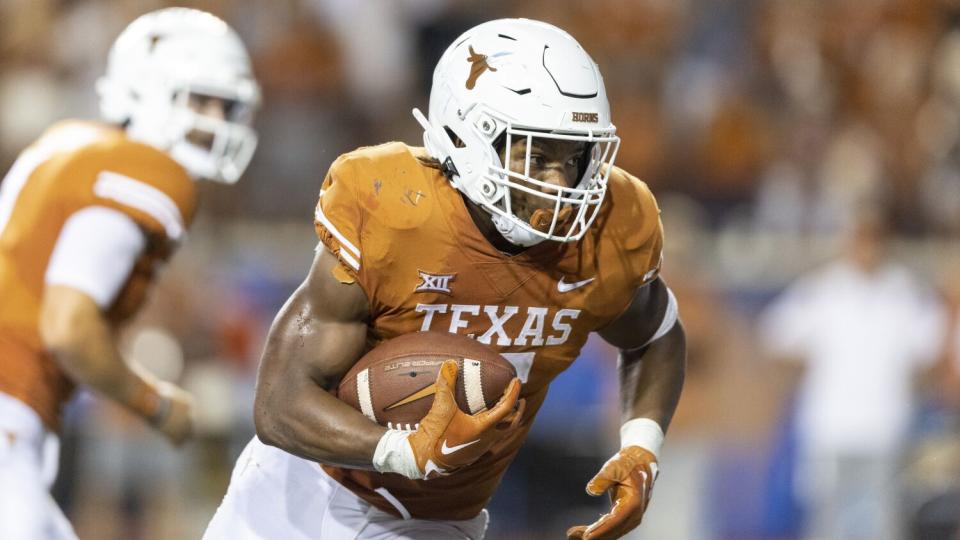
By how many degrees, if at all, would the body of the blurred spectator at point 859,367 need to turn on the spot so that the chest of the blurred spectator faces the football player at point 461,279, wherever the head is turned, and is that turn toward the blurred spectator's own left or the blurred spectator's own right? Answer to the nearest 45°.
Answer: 0° — they already face them

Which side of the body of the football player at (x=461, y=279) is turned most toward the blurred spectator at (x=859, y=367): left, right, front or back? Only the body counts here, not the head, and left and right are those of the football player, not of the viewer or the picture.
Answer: back

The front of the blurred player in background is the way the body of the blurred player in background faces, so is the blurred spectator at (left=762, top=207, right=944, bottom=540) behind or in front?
in front

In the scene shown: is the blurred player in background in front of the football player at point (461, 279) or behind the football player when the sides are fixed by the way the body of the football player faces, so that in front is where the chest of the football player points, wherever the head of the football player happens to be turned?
behind

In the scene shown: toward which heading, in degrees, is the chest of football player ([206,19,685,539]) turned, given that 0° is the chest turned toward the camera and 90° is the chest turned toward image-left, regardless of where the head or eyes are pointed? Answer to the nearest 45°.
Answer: approximately 315°

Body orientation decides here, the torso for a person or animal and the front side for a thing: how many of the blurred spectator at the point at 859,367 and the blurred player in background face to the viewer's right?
1

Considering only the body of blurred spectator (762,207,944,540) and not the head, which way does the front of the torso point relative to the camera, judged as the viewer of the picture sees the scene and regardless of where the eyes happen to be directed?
toward the camera

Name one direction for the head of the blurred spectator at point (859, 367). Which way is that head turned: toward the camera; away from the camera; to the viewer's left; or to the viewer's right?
toward the camera

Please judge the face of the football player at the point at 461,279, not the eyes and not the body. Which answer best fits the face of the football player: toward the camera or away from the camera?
toward the camera

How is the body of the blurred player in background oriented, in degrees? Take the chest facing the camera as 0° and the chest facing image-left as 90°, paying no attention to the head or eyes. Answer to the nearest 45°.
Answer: approximately 270°

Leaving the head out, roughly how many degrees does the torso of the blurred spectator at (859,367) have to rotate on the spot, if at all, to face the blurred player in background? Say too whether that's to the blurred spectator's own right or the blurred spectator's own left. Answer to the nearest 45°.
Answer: approximately 45° to the blurred spectator's own right
